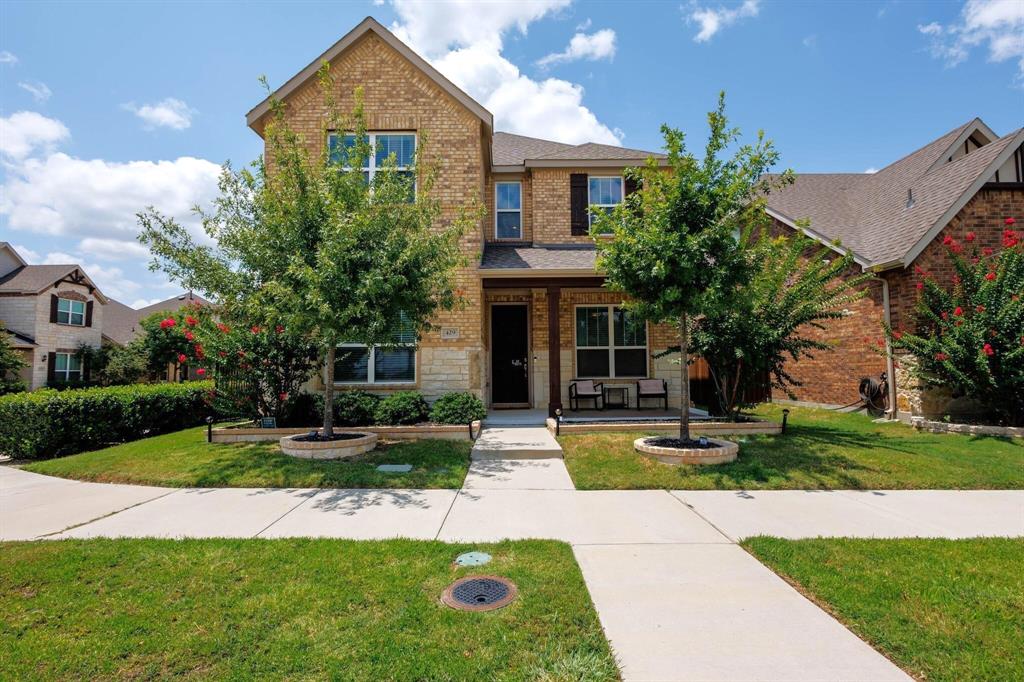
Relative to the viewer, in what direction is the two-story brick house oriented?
toward the camera

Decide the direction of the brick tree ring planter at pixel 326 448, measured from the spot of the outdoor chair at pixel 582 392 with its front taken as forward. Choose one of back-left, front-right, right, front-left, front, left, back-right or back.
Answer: front-right

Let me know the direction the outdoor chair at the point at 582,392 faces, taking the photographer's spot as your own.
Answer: facing the viewer

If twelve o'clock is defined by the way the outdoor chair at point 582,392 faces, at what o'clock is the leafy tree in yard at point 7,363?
The leafy tree in yard is roughly at 3 o'clock from the outdoor chair.

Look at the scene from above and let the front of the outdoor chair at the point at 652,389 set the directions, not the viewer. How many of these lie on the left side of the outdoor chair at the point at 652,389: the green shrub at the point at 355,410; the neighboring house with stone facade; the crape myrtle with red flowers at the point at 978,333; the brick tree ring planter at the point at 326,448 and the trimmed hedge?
1

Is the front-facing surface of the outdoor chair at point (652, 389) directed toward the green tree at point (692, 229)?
yes

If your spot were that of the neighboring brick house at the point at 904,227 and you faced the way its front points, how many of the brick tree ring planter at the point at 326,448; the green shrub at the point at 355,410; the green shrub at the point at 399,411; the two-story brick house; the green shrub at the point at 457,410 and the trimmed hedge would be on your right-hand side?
6

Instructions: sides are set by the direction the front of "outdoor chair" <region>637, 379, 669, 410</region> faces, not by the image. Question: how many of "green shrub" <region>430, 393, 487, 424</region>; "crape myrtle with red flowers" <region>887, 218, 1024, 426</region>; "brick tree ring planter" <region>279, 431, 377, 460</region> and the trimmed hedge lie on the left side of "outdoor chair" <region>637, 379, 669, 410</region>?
1

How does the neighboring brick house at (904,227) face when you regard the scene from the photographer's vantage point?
facing the viewer and to the right of the viewer

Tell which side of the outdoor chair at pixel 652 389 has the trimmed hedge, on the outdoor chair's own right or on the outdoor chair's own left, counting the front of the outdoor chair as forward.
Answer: on the outdoor chair's own right

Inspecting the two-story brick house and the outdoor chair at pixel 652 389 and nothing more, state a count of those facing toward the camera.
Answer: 2

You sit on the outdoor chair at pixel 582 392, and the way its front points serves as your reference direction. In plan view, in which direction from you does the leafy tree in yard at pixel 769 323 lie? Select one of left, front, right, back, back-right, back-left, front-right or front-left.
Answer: front-left

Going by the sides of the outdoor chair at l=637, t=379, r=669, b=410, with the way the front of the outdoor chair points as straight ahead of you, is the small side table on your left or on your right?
on your right

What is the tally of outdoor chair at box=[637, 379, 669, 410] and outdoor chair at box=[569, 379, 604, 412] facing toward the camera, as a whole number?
2

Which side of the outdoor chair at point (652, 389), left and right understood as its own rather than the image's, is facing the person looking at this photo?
front

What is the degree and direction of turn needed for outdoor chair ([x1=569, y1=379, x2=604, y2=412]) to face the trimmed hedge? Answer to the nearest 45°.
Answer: approximately 45° to its right
